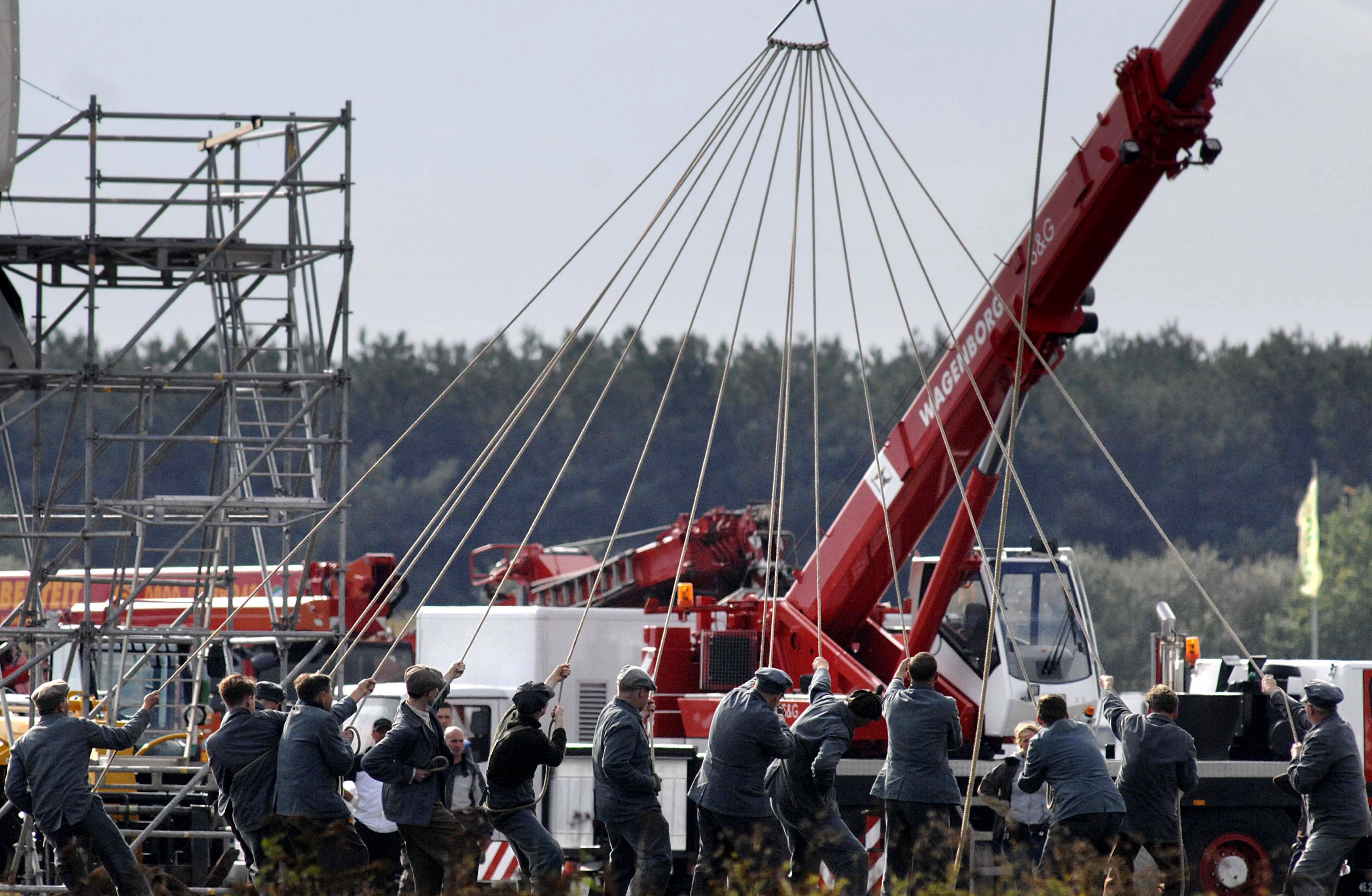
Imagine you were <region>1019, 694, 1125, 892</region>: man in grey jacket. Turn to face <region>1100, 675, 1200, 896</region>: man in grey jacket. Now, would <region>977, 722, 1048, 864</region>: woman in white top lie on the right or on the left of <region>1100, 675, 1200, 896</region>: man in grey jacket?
left

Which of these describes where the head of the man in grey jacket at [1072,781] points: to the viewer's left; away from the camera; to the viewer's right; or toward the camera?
away from the camera

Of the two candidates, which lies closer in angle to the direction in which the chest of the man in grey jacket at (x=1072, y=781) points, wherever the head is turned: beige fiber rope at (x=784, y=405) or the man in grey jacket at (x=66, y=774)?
the beige fiber rope

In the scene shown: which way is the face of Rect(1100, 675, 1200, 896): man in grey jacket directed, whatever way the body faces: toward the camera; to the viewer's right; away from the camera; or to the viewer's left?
away from the camera

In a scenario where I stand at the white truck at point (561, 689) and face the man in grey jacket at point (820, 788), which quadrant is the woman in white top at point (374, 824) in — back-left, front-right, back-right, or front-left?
front-right

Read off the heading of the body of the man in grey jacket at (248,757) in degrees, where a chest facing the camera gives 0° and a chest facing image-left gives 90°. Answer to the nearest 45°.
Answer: approximately 225°

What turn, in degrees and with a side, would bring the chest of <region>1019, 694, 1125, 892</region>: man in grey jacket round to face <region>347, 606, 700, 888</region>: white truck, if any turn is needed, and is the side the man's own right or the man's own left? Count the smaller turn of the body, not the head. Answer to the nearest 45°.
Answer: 0° — they already face it

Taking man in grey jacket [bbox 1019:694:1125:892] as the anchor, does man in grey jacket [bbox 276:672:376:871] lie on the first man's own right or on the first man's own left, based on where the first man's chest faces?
on the first man's own left

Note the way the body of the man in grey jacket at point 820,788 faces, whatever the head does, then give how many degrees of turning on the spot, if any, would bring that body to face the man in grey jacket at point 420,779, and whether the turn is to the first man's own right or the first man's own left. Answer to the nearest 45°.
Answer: approximately 135° to the first man's own left

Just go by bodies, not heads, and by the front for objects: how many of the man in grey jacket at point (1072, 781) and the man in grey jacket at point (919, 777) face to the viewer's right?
0

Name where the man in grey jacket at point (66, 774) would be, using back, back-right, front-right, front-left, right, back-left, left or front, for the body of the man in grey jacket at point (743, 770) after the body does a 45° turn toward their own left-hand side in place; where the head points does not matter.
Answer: left

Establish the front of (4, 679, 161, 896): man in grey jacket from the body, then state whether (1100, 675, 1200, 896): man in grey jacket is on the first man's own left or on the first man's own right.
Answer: on the first man's own right

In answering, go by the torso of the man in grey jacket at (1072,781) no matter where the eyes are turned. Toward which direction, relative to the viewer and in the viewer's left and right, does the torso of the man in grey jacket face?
facing away from the viewer and to the left of the viewer

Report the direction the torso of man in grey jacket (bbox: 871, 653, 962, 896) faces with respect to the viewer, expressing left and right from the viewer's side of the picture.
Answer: facing away from the viewer

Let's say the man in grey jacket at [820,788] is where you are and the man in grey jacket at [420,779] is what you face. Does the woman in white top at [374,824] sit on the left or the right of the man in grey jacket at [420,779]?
right

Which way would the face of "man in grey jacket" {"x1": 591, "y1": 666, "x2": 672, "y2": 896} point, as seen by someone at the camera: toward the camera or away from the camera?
away from the camera
